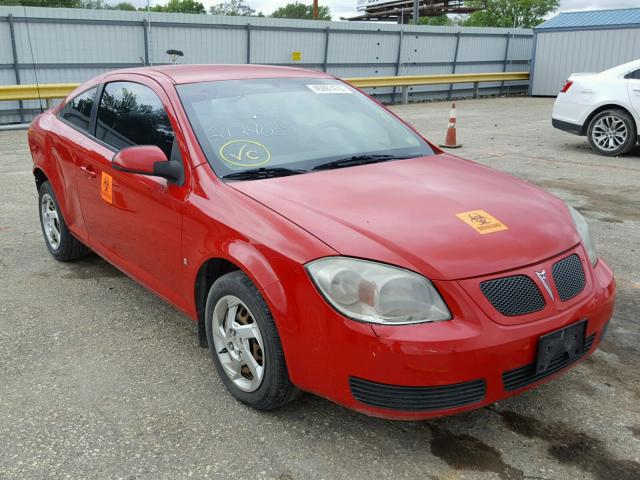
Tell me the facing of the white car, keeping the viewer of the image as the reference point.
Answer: facing to the right of the viewer

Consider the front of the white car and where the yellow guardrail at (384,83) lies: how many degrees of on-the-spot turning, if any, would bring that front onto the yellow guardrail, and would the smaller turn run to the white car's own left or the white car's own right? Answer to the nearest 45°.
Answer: approximately 135° to the white car's own left

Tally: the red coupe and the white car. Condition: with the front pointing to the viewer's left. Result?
0

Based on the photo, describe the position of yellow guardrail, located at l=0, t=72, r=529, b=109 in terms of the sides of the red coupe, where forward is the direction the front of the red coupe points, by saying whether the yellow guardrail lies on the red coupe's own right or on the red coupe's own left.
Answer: on the red coupe's own left

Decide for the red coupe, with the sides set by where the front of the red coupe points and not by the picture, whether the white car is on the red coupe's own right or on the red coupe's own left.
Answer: on the red coupe's own left

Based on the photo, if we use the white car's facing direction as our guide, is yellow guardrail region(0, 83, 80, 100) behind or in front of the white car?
behind

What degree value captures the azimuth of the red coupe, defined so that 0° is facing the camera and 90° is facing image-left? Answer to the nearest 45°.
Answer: approximately 315°

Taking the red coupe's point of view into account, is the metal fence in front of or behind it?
behind

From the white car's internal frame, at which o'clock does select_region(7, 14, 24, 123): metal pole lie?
The metal pole is roughly at 6 o'clock from the white car.

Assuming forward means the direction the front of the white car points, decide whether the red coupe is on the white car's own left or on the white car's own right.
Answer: on the white car's own right

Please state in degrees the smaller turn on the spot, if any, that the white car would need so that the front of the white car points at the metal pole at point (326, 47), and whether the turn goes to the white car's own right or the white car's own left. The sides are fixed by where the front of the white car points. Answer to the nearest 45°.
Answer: approximately 135° to the white car's own left

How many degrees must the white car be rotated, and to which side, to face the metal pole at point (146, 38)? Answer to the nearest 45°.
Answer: approximately 180°

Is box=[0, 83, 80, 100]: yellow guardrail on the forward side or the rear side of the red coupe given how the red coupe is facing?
on the rear side
